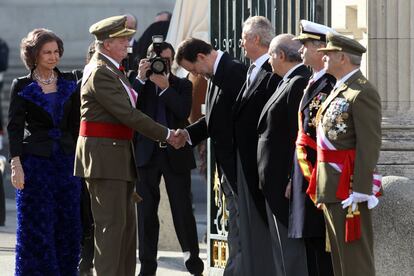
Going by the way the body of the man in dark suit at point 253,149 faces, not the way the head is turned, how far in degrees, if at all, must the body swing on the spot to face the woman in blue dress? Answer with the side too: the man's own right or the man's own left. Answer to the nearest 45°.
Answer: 0° — they already face them

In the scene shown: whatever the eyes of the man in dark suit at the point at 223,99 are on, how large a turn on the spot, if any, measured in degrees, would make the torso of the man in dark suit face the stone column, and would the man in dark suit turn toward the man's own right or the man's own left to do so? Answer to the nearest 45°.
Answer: approximately 180°

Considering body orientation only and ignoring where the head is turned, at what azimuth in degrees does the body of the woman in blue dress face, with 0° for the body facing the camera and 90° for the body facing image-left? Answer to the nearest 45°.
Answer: approximately 315°

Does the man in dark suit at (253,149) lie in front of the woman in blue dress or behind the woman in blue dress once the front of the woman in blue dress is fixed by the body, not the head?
in front

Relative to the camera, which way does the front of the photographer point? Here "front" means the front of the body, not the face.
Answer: toward the camera

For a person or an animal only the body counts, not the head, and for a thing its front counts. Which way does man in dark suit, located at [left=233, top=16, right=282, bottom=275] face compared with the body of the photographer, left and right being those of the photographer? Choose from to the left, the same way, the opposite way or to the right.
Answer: to the right

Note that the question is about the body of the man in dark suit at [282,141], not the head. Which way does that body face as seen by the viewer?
to the viewer's left

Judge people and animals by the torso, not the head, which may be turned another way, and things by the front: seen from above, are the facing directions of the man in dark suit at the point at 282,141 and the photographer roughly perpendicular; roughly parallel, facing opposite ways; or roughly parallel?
roughly perpendicular

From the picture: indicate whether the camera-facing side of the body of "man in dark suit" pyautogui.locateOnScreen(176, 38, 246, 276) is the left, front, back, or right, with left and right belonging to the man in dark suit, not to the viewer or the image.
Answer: left

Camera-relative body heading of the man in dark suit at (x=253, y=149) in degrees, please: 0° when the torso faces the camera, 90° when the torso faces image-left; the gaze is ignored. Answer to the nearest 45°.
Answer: approximately 90°

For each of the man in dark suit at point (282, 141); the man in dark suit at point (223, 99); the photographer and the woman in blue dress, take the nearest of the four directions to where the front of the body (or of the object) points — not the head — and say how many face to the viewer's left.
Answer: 2

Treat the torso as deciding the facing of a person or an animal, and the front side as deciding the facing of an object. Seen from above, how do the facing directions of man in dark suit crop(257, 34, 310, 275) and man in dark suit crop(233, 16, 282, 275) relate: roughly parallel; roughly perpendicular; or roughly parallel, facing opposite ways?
roughly parallel

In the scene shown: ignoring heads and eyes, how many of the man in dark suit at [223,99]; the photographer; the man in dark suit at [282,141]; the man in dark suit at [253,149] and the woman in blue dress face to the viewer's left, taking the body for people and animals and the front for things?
3

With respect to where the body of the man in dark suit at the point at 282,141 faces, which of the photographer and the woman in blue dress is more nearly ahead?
the woman in blue dress
